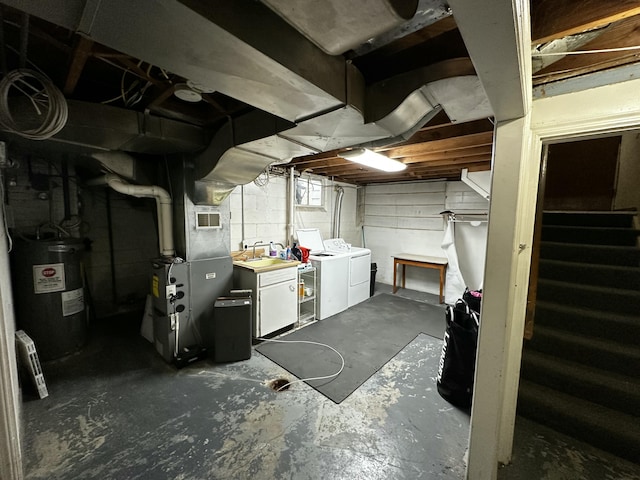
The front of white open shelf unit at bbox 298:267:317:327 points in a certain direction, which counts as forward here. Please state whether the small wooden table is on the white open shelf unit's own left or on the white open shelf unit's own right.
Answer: on the white open shelf unit's own left

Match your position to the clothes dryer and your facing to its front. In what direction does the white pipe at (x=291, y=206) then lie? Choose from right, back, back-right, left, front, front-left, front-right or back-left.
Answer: back-right

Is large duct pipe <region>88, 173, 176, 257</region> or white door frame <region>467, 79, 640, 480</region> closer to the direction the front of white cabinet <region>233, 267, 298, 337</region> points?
the white door frame

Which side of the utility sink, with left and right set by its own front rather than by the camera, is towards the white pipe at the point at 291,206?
left

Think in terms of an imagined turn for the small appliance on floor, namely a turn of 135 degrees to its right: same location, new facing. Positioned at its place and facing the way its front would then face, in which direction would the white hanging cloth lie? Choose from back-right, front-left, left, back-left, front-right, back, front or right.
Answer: back-right

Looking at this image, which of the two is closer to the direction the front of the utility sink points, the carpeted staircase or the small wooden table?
the carpeted staircase

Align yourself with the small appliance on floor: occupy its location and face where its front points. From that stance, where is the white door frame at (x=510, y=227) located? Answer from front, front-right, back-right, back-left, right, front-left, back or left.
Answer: front-left

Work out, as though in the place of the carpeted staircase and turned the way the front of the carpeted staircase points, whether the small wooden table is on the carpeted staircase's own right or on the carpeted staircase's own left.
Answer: on the carpeted staircase's own right

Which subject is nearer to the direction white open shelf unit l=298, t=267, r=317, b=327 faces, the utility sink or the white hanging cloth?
the white hanging cloth

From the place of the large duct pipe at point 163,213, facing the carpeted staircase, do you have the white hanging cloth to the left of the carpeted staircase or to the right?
left
